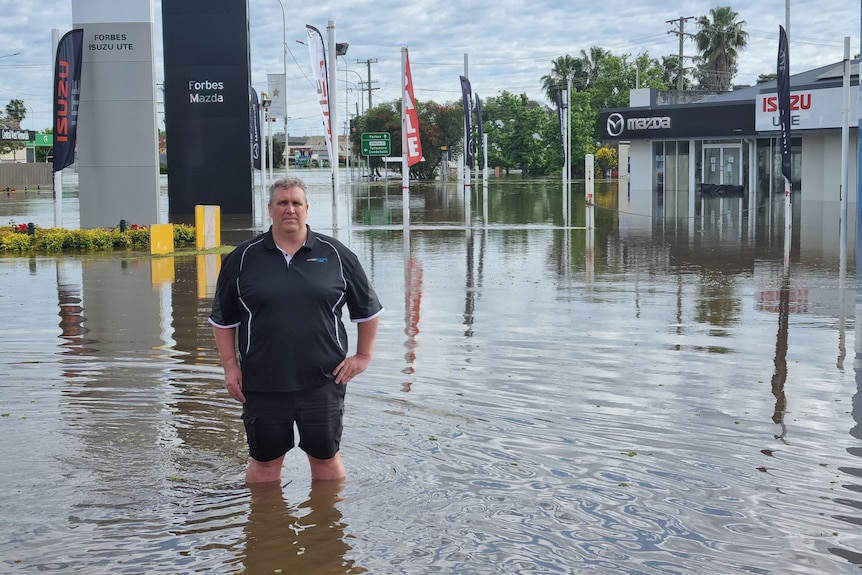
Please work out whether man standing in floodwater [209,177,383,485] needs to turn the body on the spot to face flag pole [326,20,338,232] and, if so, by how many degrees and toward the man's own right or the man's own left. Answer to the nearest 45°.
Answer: approximately 180°

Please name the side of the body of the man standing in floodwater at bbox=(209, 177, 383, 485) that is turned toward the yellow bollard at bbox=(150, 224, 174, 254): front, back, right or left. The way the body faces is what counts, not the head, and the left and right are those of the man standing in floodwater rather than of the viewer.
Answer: back

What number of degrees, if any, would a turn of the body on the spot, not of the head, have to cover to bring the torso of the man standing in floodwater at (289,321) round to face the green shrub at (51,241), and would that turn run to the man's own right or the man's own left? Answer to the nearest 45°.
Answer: approximately 180°

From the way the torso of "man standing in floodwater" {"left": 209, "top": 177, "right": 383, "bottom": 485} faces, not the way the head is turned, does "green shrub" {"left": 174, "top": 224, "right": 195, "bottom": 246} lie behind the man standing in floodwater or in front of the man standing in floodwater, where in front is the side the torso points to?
behind

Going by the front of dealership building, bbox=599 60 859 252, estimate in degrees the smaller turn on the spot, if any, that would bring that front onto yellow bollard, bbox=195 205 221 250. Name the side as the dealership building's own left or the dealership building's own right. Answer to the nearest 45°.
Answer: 0° — it already faces it

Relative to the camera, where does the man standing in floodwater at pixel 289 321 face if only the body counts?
toward the camera

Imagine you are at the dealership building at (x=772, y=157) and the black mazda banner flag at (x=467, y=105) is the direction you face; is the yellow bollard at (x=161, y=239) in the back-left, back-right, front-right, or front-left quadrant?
front-left

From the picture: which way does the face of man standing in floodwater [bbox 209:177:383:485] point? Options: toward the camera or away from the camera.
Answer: toward the camera

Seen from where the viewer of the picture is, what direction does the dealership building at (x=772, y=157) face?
facing the viewer and to the left of the viewer

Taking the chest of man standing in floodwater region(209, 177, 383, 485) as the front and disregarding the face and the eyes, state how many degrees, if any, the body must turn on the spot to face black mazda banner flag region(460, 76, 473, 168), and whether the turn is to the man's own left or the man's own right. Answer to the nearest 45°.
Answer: approximately 180°

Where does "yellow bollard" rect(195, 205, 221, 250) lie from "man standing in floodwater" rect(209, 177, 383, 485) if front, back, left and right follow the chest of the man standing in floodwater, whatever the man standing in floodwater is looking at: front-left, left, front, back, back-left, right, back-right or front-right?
back

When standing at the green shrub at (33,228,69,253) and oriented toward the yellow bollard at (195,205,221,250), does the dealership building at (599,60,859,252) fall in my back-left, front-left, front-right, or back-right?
front-left

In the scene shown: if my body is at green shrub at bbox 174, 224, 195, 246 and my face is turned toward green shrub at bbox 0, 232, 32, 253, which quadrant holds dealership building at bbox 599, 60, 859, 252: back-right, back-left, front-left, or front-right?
back-right
